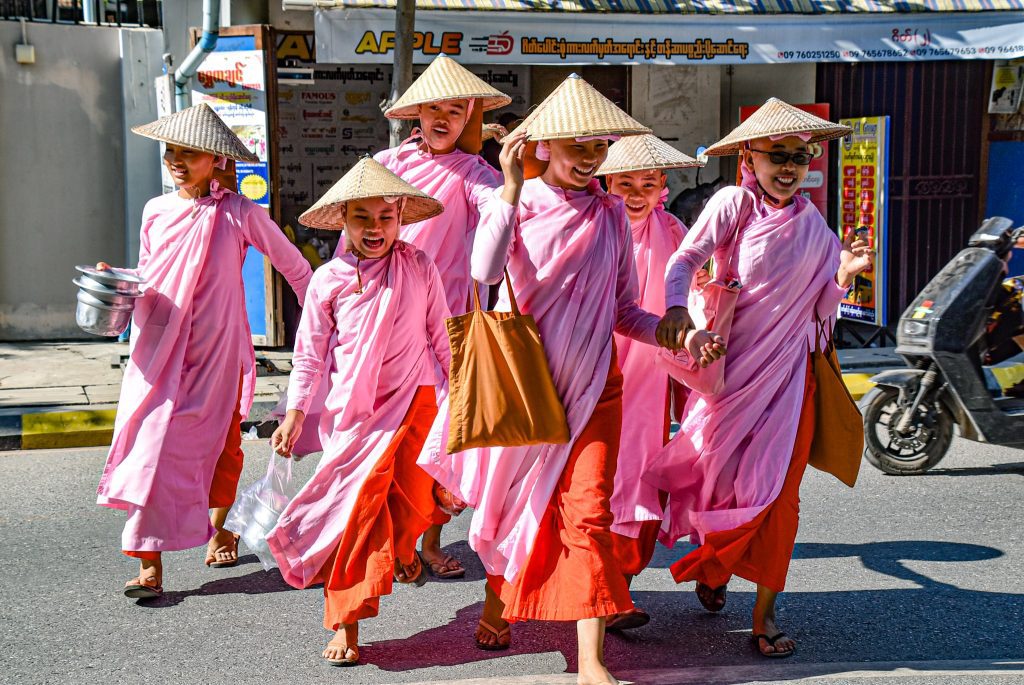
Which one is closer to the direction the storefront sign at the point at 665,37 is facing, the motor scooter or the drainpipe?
the motor scooter

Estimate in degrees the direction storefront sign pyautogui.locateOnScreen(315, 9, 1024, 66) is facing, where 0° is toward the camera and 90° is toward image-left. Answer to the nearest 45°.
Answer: approximately 0°

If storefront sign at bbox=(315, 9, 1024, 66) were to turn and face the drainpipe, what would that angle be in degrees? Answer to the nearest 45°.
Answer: approximately 45° to its right

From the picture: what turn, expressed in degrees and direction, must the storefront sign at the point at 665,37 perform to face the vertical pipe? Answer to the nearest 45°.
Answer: approximately 45° to its right

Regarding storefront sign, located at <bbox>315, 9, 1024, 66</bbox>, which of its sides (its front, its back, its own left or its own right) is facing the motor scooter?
front
